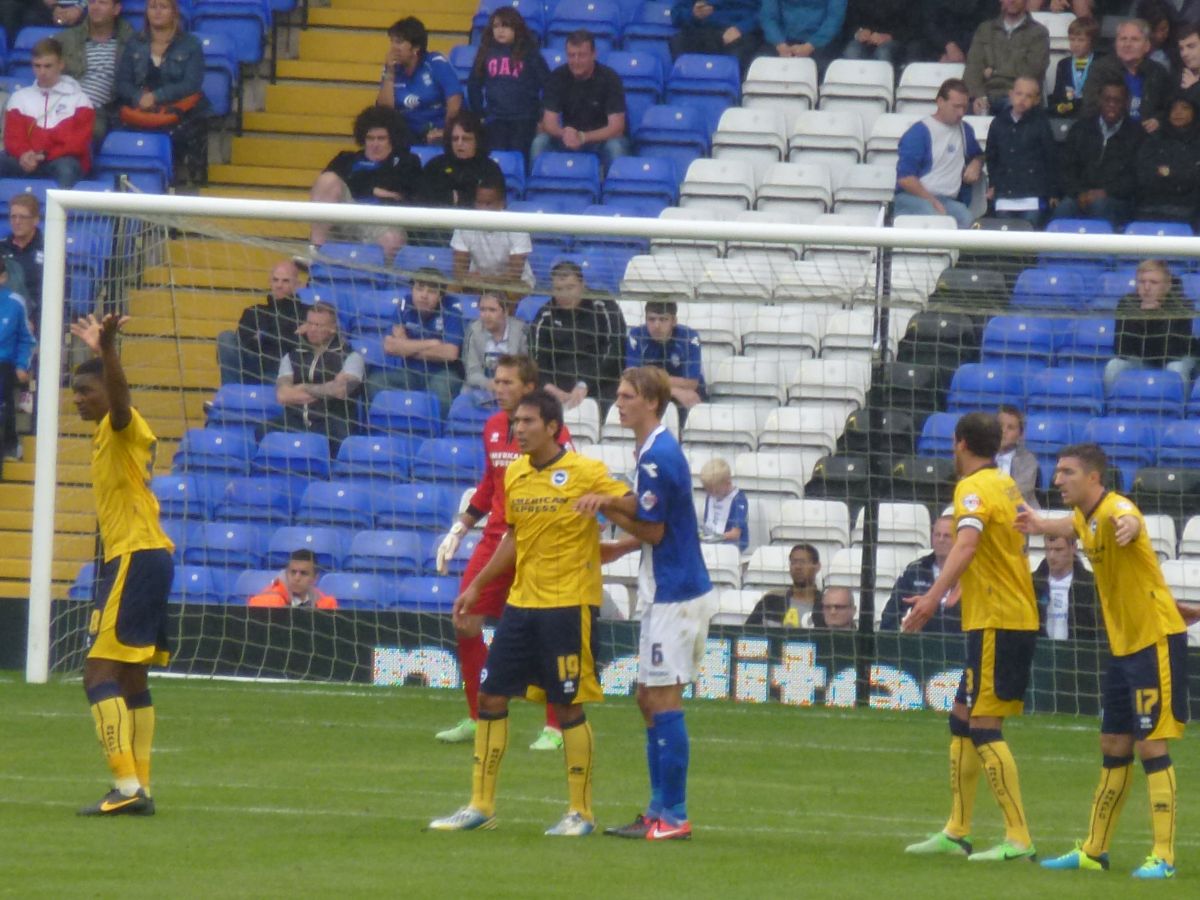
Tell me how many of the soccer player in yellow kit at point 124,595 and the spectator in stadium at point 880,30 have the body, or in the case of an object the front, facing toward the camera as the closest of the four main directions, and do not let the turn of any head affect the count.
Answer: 1

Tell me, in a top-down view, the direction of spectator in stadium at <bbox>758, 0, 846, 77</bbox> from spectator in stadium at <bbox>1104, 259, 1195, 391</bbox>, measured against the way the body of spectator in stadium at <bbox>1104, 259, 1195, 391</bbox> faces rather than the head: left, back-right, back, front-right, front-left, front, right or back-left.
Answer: back-right

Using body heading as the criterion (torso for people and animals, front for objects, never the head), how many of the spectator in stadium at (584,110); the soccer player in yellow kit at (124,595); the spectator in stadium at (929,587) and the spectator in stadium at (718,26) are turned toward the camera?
3

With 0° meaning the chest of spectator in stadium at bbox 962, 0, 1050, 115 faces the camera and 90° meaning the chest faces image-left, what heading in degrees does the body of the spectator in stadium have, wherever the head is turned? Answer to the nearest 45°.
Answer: approximately 0°
